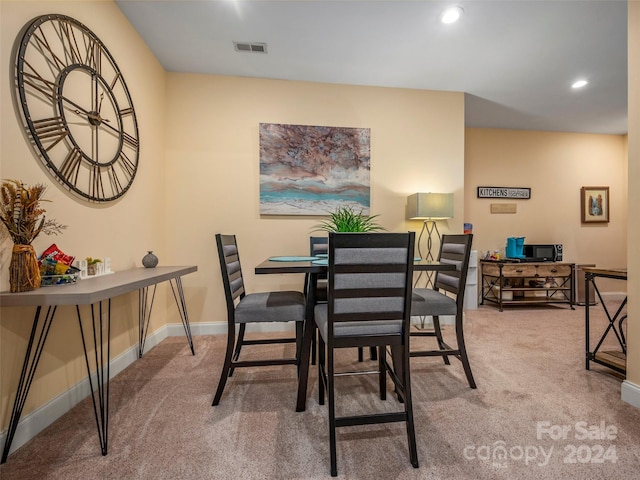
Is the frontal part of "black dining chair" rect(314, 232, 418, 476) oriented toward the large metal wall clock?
no

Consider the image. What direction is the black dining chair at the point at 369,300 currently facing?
away from the camera

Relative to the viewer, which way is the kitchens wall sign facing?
toward the camera

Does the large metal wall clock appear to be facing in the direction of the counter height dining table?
yes

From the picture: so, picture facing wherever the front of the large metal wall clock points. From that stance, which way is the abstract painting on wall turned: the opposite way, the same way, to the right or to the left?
to the right

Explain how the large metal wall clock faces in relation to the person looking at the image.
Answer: facing the viewer and to the right of the viewer

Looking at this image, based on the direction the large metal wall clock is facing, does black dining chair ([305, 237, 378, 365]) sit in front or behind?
in front

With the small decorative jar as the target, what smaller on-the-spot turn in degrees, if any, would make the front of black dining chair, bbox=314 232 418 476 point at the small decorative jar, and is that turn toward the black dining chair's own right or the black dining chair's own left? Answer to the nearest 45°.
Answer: approximately 45° to the black dining chair's own left

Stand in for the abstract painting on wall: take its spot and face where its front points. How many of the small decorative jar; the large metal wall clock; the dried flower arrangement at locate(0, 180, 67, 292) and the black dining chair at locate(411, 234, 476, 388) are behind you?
0

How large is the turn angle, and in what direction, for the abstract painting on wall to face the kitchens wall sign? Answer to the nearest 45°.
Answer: approximately 135° to its left

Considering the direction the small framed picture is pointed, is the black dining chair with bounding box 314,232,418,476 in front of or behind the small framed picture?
in front

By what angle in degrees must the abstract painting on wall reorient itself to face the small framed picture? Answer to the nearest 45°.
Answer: approximately 90° to its left

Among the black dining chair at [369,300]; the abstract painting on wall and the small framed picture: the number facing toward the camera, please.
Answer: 2

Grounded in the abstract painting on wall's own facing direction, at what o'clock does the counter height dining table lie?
The counter height dining table is roughly at 12 o'clock from the abstract painting on wall.

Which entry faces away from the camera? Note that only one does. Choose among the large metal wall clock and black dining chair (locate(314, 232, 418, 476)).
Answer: the black dining chair

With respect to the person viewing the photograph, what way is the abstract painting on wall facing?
facing the viewer

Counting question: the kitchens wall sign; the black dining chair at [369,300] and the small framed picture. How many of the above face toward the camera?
2

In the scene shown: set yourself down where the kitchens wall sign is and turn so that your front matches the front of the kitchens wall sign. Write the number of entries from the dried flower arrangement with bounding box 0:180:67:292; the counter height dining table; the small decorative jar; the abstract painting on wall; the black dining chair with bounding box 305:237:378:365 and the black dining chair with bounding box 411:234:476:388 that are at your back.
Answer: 0

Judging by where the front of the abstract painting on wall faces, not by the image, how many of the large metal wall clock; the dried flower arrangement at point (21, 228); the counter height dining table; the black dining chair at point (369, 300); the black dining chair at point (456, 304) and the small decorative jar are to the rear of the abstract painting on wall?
0

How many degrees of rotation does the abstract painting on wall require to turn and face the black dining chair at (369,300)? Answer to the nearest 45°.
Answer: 0° — it already faces it

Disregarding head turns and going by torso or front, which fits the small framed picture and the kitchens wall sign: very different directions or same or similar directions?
same or similar directions

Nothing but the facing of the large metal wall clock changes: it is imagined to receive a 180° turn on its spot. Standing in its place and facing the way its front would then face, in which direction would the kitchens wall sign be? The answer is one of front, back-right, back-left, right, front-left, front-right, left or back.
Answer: back-right

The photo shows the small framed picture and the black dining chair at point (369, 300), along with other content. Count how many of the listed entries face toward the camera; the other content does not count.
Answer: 1
